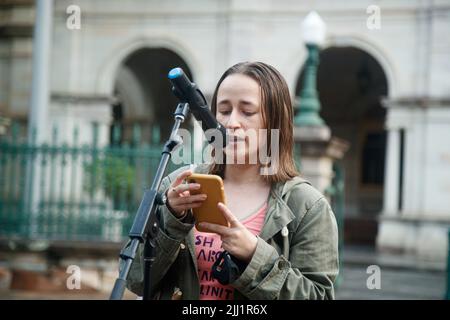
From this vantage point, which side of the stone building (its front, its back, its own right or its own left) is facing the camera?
front

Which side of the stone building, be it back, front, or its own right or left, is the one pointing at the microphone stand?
front

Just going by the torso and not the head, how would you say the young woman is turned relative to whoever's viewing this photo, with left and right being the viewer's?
facing the viewer and to the left of the viewer

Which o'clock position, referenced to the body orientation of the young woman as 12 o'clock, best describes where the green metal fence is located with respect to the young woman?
The green metal fence is roughly at 4 o'clock from the young woman.

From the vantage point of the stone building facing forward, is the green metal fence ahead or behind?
ahead

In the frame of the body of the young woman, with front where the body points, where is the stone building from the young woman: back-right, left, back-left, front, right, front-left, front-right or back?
back-right

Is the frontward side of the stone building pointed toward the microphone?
yes

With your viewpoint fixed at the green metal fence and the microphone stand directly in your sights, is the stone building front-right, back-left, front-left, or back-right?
back-left

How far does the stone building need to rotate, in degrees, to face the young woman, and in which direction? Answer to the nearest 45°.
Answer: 0° — it already faces them

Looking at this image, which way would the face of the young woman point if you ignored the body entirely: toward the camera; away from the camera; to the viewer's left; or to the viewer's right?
toward the camera
